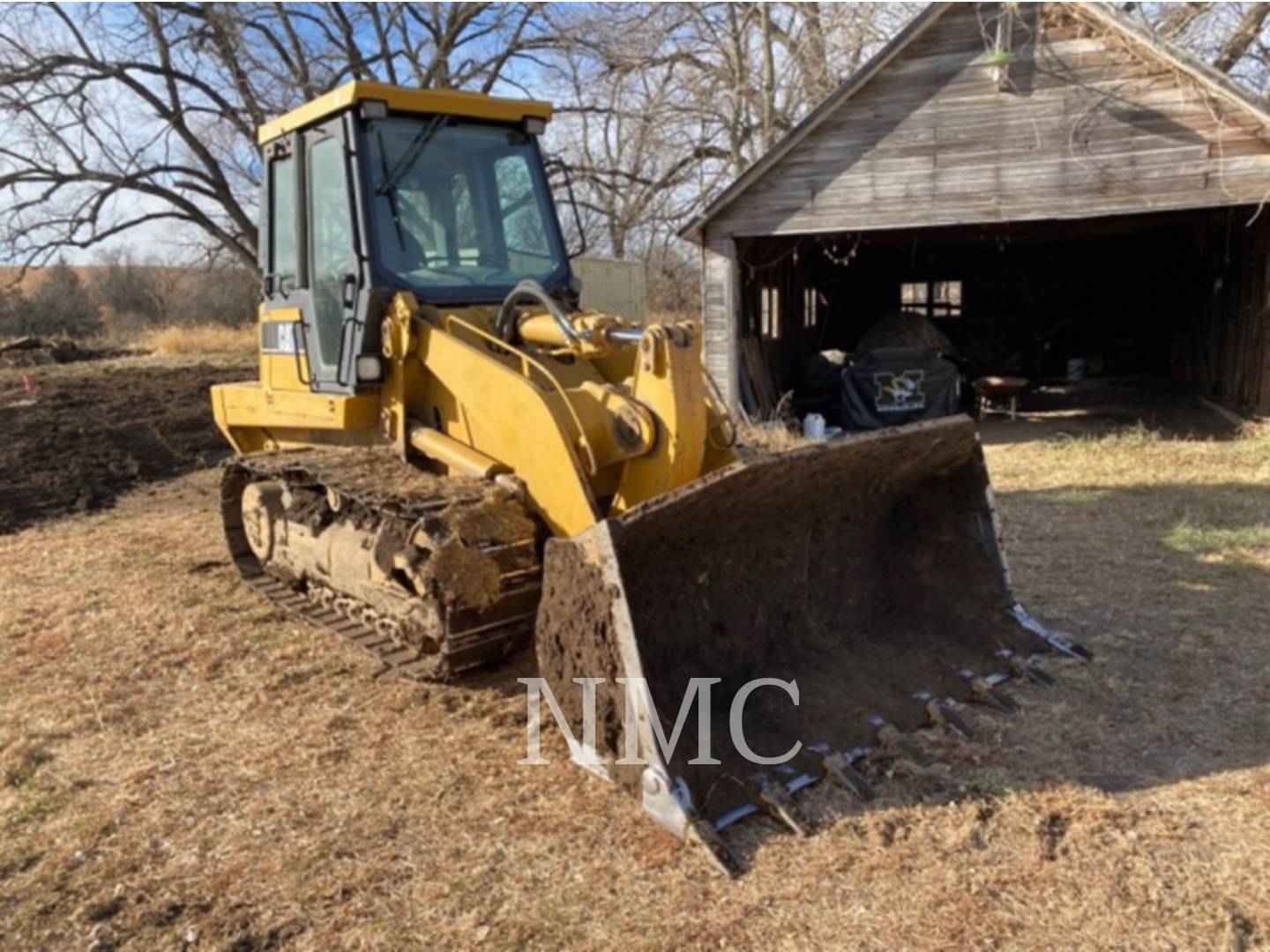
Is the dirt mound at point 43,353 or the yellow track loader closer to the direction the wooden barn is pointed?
the yellow track loader

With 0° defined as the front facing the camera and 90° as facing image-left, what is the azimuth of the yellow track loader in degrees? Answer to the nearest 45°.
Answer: approximately 315°

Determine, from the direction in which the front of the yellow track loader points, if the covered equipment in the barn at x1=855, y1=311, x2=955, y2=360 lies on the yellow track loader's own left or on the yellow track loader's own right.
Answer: on the yellow track loader's own left

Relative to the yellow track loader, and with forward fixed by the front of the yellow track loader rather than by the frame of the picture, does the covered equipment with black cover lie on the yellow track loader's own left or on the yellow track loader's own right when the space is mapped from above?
on the yellow track loader's own left

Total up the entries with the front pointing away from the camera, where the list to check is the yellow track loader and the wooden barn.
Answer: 0

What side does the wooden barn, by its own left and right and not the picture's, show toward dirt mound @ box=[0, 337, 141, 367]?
right

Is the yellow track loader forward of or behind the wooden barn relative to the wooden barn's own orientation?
forward
